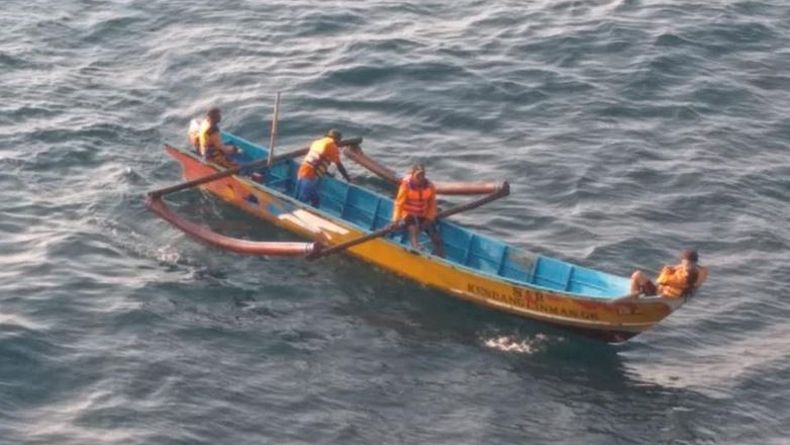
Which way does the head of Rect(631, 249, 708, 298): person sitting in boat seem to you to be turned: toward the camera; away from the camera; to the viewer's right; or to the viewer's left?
to the viewer's left

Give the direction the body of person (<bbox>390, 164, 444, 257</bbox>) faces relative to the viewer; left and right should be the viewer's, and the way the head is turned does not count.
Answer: facing the viewer

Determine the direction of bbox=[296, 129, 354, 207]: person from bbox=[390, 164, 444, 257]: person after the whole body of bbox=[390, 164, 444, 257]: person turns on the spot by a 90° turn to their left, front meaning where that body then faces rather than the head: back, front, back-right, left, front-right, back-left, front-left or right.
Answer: back-left

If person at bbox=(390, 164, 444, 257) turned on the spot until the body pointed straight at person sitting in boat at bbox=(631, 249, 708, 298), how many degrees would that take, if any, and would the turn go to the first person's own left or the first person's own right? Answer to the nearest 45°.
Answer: approximately 45° to the first person's own left

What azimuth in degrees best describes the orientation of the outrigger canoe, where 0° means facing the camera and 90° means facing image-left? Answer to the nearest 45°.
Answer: approximately 315°
